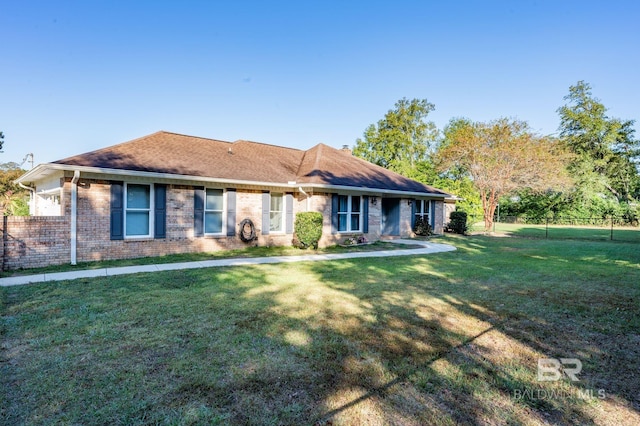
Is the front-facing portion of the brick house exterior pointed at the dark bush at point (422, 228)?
no

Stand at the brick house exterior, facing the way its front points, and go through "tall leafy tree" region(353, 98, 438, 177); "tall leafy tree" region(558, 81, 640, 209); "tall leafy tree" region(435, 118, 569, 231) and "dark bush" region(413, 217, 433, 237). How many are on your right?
0

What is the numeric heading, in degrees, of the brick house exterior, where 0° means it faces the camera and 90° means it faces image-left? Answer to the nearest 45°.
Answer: approximately 315°

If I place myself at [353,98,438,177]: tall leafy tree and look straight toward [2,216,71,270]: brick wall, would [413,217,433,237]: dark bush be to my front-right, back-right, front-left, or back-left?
front-left

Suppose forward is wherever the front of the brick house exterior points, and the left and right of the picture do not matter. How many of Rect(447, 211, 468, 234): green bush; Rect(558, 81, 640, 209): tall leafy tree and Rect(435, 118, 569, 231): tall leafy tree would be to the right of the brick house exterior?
0

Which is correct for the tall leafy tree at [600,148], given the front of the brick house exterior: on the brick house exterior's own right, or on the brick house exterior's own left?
on the brick house exterior's own left

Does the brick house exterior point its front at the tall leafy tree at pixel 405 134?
no

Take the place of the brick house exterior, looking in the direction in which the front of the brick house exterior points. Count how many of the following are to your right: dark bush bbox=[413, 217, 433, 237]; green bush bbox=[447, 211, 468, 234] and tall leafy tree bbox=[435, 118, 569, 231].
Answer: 0

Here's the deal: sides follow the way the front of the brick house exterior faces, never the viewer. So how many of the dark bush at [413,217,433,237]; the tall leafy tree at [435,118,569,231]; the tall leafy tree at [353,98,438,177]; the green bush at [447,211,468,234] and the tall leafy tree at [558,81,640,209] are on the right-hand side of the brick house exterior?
0

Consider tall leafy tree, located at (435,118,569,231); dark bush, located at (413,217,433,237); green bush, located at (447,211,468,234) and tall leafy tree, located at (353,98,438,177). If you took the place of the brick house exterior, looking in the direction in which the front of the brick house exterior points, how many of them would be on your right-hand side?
0

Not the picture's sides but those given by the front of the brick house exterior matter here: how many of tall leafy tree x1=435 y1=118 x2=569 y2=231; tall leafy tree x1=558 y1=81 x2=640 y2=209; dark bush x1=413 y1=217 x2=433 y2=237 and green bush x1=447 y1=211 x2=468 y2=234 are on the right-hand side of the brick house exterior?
0

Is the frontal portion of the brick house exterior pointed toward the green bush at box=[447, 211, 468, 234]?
no

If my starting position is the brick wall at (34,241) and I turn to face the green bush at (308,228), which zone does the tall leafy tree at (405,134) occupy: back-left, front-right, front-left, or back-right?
front-left
